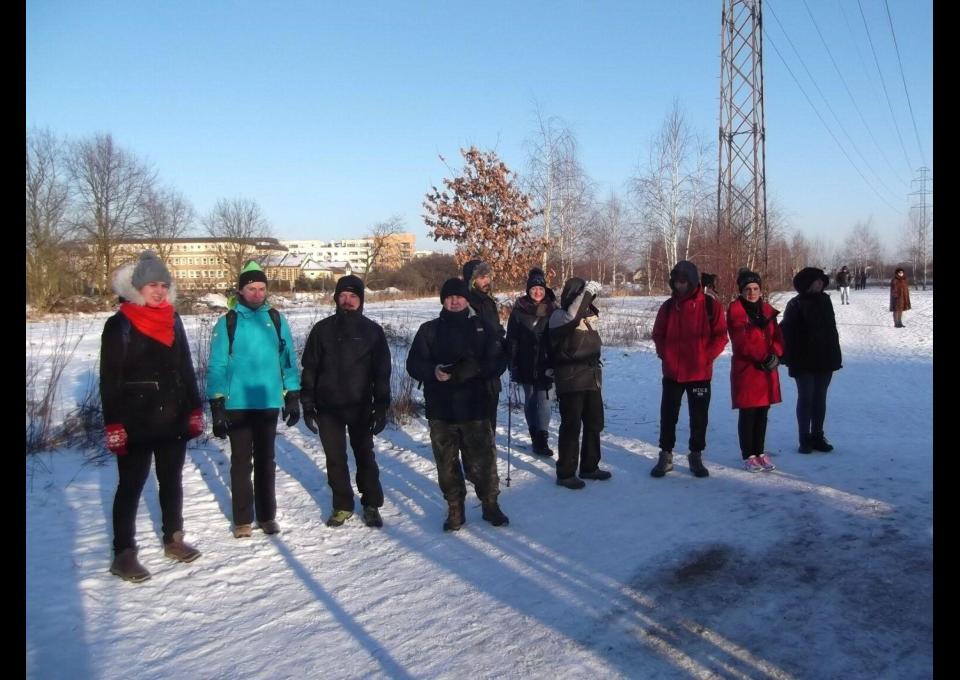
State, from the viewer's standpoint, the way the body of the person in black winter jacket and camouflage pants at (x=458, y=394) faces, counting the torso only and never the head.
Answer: toward the camera

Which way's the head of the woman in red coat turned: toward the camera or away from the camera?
toward the camera

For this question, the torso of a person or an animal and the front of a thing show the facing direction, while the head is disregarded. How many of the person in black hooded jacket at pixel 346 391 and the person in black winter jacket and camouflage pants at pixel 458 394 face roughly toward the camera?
2

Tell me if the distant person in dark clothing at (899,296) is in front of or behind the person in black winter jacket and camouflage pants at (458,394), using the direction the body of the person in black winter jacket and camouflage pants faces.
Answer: behind

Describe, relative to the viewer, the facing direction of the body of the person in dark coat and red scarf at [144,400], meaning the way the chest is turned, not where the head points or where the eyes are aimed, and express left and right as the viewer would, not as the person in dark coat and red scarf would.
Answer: facing the viewer and to the right of the viewer

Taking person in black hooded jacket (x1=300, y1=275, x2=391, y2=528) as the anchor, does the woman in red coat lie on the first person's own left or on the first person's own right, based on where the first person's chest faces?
on the first person's own left

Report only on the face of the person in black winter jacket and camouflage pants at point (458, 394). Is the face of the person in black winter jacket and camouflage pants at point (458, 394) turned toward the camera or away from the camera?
toward the camera
